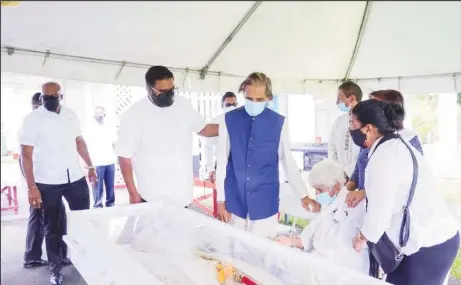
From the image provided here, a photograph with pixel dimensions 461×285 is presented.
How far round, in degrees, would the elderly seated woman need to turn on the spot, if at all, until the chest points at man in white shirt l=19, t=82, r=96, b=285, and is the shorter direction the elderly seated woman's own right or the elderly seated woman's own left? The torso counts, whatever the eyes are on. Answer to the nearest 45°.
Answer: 0° — they already face them

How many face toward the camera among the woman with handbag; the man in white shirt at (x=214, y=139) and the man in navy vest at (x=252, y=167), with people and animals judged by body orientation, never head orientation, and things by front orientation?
2

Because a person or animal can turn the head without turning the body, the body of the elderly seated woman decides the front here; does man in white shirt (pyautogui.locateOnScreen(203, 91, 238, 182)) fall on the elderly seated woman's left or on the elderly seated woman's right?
on the elderly seated woman's right

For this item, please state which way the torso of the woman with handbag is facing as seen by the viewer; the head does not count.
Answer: to the viewer's left

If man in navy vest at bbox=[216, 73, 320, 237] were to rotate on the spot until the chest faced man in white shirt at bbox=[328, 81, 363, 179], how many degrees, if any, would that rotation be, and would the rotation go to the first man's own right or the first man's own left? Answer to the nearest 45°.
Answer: approximately 135° to the first man's own left

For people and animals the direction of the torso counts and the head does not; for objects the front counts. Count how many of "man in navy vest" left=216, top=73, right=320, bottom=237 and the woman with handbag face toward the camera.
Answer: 1
